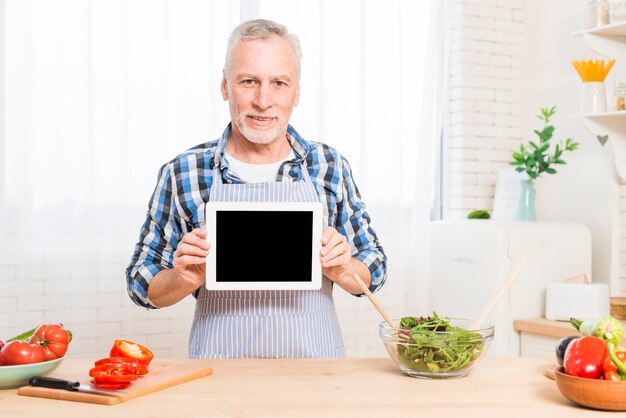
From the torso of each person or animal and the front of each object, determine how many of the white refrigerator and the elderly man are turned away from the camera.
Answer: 0

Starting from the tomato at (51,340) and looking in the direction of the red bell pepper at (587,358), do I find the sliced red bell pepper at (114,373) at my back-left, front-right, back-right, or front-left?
front-right

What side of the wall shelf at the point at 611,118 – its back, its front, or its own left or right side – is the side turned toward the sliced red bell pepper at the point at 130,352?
front

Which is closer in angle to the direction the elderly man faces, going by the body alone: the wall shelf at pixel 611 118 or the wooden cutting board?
the wooden cutting board

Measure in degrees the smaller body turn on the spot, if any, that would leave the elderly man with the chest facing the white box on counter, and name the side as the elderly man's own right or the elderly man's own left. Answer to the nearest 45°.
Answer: approximately 135° to the elderly man's own left

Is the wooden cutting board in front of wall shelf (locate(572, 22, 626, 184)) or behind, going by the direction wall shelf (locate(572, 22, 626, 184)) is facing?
in front

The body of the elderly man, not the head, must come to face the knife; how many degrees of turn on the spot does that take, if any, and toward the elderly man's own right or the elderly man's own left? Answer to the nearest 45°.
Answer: approximately 45° to the elderly man's own right

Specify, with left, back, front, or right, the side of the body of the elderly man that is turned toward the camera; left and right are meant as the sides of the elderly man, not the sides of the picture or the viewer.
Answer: front

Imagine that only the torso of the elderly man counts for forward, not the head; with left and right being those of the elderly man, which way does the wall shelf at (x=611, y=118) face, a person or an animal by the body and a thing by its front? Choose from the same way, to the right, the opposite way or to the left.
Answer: to the right

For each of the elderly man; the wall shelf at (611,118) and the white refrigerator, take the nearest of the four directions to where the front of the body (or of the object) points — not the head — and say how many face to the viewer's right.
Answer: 0

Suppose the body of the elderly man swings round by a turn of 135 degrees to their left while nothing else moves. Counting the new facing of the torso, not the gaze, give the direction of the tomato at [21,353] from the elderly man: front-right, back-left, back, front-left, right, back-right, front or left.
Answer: back

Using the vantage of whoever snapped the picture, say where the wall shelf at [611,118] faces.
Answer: facing the viewer and to the left of the viewer

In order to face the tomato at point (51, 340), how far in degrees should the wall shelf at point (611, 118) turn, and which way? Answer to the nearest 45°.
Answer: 0° — it already faces it

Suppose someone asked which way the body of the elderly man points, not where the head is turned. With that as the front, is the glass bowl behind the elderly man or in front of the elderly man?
in front

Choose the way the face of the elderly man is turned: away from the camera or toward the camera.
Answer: toward the camera
